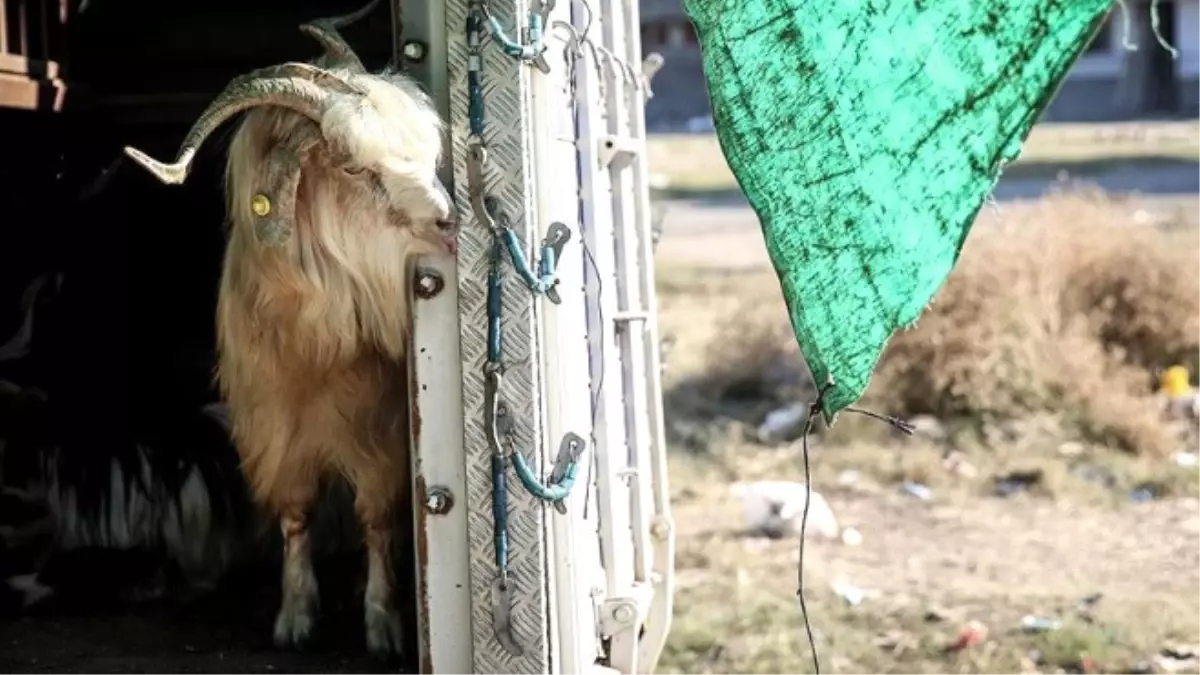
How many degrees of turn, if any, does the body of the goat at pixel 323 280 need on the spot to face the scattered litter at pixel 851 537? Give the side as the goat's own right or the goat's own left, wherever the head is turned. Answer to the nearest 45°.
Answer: approximately 135° to the goat's own left

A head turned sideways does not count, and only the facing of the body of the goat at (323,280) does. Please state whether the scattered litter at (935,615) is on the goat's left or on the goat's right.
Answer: on the goat's left

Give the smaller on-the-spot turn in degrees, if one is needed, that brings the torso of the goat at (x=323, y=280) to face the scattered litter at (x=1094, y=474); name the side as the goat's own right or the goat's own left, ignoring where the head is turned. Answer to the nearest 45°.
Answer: approximately 135° to the goat's own left

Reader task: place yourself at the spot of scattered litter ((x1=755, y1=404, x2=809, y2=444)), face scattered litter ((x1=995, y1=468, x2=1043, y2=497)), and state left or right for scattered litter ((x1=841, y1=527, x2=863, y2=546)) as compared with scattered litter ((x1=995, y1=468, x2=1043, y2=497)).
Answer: right

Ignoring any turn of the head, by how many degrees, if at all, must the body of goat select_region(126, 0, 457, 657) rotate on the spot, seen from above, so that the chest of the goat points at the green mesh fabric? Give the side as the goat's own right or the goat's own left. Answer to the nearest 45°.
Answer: approximately 45° to the goat's own left

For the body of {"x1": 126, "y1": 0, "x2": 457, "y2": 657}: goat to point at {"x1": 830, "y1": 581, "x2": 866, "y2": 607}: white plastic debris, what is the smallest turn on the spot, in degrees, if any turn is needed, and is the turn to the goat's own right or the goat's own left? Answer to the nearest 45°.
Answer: approximately 135° to the goat's own left

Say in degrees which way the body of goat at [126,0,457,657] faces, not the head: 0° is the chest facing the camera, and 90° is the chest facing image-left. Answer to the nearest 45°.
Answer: approximately 0°

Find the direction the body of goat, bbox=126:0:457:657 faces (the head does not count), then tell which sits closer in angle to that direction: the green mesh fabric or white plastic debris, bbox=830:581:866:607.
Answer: the green mesh fabric

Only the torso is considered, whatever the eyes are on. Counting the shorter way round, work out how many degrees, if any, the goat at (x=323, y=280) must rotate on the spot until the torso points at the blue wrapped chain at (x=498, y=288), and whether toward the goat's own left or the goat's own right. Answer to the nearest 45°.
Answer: approximately 45° to the goat's own left

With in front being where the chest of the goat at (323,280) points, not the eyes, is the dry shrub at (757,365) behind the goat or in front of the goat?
behind

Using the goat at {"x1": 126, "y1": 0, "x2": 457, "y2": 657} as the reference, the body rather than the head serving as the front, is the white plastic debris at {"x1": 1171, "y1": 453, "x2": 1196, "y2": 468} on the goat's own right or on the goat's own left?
on the goat's own left

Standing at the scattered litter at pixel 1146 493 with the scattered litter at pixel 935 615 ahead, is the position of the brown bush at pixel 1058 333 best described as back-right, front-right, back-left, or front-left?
back-right
